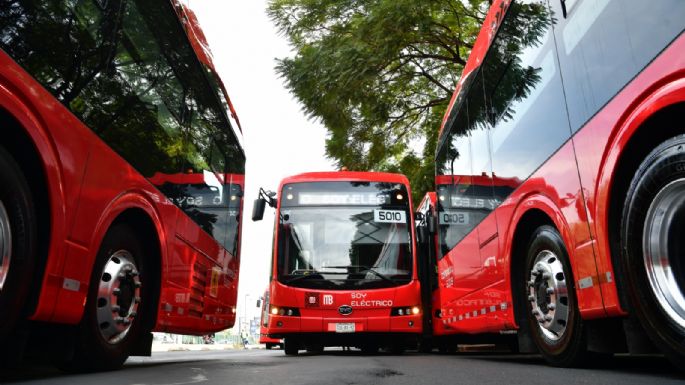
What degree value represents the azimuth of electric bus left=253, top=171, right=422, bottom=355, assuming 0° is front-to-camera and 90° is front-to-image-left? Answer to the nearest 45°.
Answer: approximately 0°
